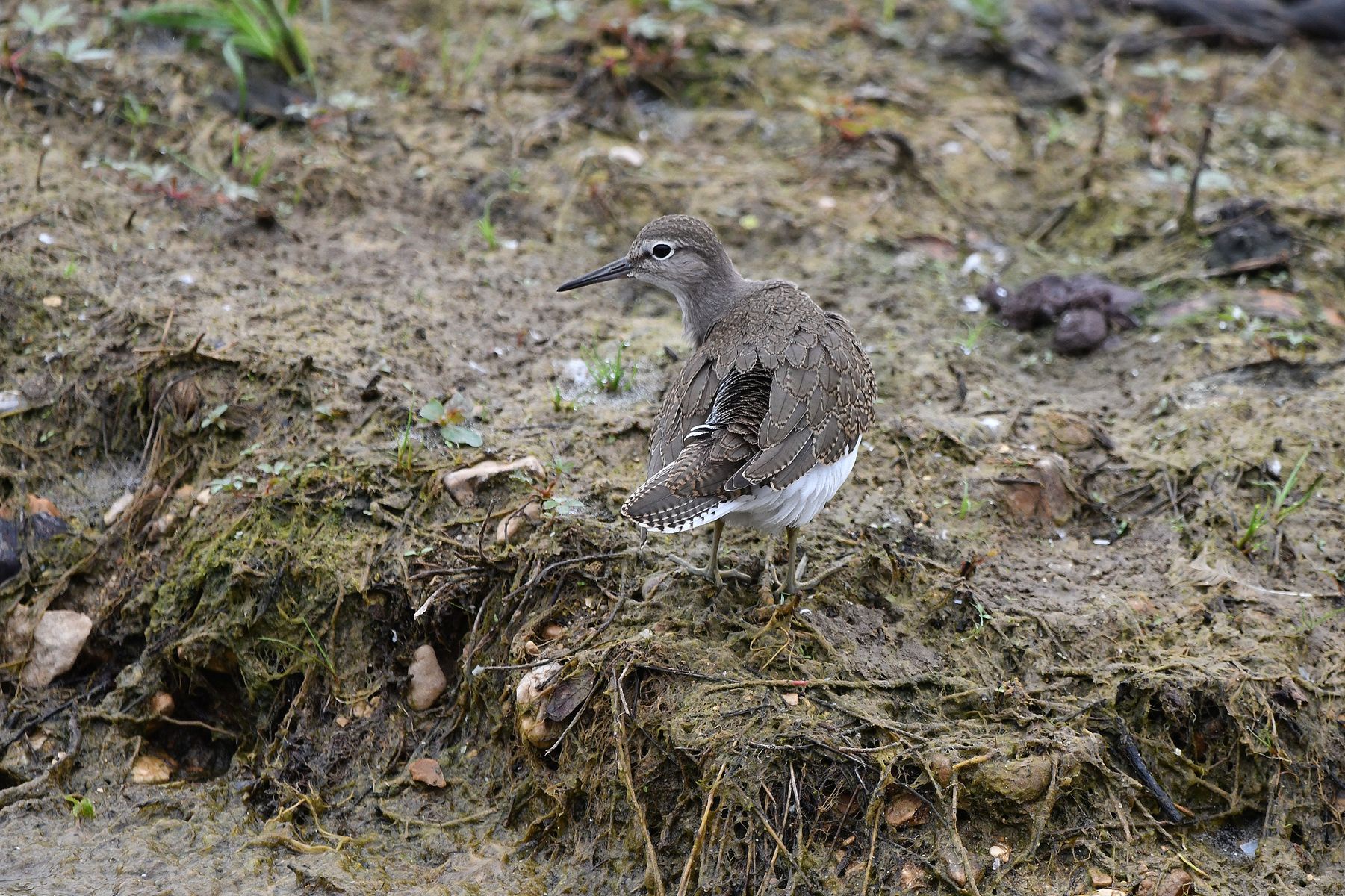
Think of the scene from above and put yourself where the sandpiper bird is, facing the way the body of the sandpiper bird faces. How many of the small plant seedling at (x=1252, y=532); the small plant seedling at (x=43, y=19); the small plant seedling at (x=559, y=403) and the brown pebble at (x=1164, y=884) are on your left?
2

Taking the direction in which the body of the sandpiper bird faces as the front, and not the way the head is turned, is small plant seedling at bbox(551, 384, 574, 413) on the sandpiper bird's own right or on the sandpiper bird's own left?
on the sandpiper bird's own left

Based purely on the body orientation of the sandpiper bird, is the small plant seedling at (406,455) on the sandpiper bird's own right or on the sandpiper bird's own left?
on the sandpiper bird's own left

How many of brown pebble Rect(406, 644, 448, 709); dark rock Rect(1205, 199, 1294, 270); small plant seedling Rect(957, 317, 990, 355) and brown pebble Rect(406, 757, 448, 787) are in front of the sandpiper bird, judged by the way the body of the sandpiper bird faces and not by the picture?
2

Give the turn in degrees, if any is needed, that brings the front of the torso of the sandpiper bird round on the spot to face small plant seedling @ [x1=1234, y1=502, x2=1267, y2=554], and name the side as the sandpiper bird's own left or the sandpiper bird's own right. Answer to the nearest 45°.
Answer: approximately 45° to the sandpiper bird's own right

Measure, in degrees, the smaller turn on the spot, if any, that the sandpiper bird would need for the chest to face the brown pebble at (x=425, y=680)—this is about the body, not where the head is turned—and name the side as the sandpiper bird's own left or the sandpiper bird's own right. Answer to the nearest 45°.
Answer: approximately 135° to the sandpiper bird's own left

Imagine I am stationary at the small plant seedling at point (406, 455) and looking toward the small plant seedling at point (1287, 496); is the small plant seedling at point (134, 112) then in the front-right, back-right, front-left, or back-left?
back-left

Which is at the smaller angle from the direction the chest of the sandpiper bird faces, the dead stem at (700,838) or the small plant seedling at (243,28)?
the small plant seedling
